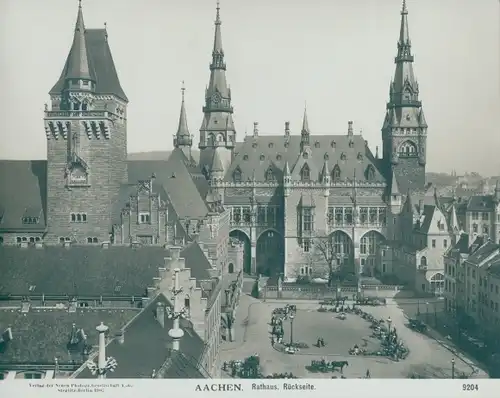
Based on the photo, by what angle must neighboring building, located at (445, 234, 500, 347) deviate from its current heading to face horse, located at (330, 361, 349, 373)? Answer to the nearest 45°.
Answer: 0° — it already faces it

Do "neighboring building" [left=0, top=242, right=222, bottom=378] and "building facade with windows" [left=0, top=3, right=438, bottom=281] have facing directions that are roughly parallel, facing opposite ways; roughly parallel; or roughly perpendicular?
roughly perpendicular

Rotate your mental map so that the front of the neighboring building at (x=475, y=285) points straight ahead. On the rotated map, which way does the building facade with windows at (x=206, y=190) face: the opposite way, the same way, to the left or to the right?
to the left

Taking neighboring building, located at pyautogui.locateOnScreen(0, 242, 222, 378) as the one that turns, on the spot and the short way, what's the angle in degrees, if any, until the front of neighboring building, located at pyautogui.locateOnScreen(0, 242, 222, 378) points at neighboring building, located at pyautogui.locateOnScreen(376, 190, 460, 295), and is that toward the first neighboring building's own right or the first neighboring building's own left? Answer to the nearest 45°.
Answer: approximately 45° to the first neighboring building's own left

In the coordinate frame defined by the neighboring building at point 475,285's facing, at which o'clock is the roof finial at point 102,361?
The roof finial is roughly at 11 o'clock from the neighboring building.

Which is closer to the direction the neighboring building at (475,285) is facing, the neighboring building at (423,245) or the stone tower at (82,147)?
the stone tower

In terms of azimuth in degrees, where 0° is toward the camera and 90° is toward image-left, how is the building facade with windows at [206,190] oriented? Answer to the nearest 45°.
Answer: approximately 0°

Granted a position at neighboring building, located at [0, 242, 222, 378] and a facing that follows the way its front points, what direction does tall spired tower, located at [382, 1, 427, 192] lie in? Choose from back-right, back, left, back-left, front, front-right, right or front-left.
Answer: front-left

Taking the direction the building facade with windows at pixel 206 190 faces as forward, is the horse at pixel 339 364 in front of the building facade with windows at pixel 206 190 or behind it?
in front

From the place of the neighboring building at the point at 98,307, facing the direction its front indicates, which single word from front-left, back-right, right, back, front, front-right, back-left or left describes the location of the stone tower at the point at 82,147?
left

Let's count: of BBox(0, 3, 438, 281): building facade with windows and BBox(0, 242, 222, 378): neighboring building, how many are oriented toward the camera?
1

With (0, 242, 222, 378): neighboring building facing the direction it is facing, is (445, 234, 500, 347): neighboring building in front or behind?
in front
